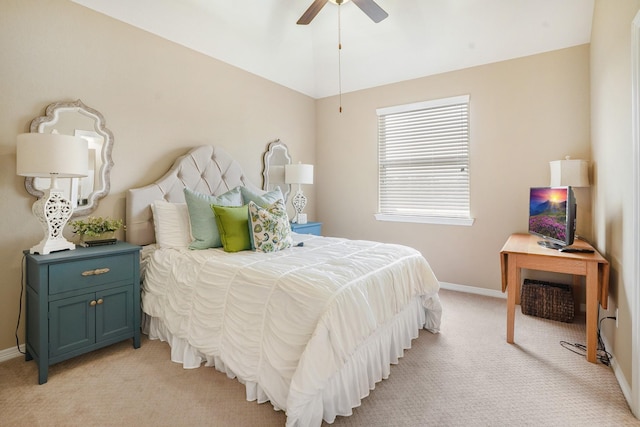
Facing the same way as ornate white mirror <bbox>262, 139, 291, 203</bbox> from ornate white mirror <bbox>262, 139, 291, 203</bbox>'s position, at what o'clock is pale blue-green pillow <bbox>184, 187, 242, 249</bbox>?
The pale blue-green pillow is roughly at 2 o'clock from the ornate white mirror.

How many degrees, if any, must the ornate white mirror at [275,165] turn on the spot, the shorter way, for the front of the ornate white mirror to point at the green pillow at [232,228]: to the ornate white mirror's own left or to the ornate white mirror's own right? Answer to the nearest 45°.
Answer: approximately 45° to the ornate white mirror's own right

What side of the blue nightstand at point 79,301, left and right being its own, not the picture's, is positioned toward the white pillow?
left

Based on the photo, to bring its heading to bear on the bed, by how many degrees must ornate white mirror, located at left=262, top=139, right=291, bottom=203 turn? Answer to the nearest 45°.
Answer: approximately 45° to its right
